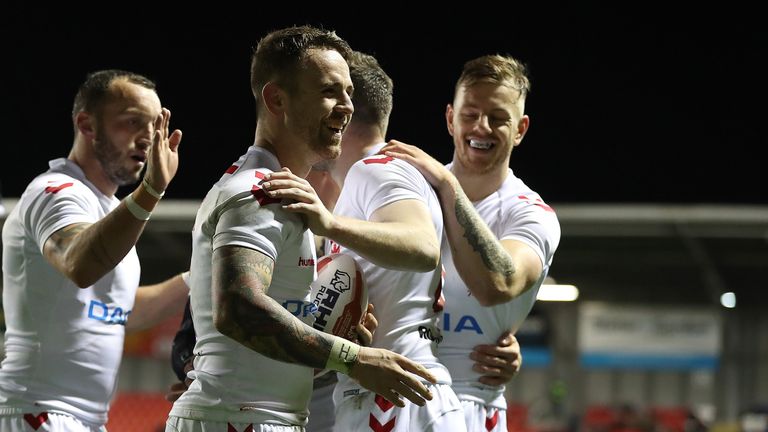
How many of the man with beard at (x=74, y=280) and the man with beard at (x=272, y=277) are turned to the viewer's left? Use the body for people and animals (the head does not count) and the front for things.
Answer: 0

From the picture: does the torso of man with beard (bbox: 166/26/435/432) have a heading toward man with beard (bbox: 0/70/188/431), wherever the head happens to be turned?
no

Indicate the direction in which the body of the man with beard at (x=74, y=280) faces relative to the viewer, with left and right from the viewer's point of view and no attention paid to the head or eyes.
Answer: facing the viewer and to the right of the viewer

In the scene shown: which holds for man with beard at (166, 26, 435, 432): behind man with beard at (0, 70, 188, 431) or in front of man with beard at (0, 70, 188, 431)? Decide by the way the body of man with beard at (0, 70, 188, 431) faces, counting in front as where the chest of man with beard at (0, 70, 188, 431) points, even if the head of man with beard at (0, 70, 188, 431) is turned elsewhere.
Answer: in front
